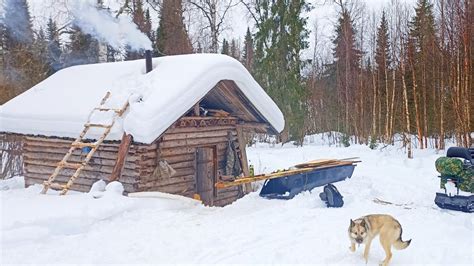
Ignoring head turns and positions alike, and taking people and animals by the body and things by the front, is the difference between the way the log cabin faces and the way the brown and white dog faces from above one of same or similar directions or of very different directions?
very different directions

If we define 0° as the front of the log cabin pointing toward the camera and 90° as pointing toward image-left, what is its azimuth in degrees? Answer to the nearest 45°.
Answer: approximately 315°

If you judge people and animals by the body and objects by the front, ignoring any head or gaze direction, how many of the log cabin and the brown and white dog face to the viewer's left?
1

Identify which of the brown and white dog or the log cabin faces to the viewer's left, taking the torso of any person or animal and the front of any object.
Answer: the brown and white dog

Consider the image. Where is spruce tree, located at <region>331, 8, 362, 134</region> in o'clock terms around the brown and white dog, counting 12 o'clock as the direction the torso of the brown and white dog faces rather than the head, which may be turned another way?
The spruce tree is roughly at 3 o'clock from the brown and white dog.

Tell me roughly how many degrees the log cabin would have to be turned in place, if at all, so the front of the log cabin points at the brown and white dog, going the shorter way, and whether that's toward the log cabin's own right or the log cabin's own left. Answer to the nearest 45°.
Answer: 0° — it already faces it

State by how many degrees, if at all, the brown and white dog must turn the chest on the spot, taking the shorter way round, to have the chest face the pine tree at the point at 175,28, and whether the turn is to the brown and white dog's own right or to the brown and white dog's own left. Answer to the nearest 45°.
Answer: approximately 45° to the brown and white dog's own right

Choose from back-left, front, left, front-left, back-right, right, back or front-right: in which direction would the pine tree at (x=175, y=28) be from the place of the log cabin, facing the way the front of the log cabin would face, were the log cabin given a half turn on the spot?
front-right

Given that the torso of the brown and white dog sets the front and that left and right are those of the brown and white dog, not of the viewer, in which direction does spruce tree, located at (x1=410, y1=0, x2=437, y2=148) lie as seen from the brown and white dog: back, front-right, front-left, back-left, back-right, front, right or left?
right

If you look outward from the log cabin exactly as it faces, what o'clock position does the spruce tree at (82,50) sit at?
The spruce tree is roughly at 7 o'clock from the log cabin.

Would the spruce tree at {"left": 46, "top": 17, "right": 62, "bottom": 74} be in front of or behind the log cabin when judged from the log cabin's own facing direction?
behind

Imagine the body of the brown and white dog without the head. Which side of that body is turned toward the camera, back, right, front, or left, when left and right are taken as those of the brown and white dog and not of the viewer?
left

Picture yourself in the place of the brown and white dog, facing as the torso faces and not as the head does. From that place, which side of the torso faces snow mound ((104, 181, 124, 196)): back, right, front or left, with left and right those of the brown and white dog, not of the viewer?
front

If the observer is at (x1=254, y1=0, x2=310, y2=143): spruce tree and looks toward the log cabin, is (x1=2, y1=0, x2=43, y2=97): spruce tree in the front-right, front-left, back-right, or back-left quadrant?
front-right
